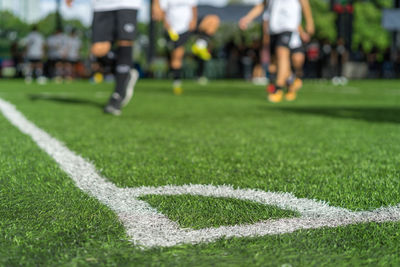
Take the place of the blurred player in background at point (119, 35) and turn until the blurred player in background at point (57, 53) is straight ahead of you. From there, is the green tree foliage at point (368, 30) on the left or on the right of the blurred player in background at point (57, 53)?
right

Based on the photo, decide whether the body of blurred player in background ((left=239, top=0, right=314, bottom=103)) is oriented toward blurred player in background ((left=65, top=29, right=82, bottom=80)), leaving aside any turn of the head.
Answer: no

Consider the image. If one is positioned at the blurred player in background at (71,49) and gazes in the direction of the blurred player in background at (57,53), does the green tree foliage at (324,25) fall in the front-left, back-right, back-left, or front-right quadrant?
back-right
